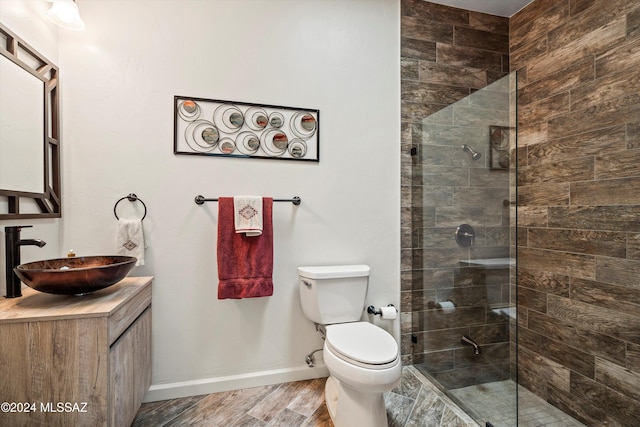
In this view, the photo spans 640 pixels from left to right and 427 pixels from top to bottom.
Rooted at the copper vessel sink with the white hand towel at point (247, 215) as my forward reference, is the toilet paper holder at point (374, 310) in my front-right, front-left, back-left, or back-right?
front-right

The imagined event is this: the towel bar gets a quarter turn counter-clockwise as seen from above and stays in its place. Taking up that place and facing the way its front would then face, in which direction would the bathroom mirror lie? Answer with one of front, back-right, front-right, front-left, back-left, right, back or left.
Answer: back

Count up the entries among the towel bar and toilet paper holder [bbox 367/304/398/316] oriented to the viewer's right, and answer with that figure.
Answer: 0

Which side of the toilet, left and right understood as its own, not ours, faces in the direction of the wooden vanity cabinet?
right

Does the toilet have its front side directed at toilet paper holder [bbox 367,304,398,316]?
no

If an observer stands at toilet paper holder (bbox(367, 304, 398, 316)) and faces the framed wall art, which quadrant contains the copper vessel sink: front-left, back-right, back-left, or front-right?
front-left

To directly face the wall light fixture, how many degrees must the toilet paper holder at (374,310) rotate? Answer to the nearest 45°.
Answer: approximately 45° to its right

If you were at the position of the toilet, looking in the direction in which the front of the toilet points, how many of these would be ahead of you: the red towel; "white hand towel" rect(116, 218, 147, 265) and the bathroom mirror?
0

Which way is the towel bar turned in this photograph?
toward the camera

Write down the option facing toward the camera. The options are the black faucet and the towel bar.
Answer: the towel bar

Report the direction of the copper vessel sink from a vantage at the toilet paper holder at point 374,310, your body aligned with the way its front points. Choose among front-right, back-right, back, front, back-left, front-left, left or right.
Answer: front-right

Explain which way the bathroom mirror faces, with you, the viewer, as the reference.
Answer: facing the viewer and to the right of the viewer

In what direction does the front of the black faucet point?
to the viewer's right

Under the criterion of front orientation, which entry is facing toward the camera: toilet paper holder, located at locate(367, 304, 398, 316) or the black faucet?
the toilet paper holder
